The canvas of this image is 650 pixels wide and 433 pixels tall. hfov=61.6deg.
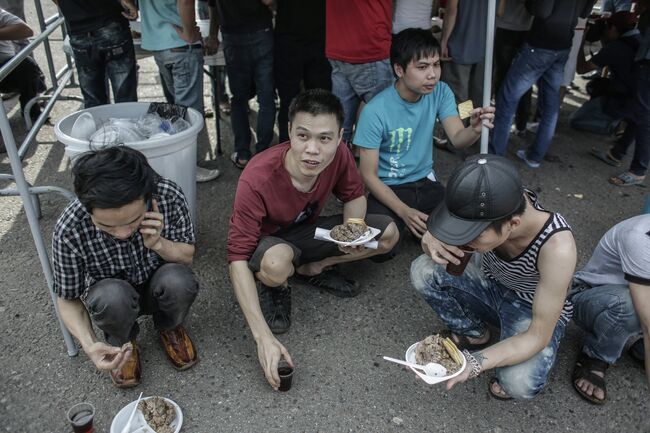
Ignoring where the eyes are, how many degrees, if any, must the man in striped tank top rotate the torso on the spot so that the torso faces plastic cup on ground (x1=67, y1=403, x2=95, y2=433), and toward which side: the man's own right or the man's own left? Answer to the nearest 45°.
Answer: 0° — they already face it

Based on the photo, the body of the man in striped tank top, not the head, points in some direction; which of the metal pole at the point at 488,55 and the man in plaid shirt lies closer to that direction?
the man in plaid shirt

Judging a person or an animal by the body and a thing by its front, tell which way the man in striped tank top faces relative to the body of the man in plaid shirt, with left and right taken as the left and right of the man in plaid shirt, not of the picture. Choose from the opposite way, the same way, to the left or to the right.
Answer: to the right

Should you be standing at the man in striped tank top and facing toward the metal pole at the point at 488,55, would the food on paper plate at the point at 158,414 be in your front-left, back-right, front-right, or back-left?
back-left

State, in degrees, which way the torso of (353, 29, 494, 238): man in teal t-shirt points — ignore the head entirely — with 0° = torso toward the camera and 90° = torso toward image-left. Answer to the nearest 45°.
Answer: approximately 315°

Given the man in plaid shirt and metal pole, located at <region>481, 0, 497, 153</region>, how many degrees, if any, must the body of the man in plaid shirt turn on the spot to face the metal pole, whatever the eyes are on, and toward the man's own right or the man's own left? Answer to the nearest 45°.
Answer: approximately 90° to the man's own left

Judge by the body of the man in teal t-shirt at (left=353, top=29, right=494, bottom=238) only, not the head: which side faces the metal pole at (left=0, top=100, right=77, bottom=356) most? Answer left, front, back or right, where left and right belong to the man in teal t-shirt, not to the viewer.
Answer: right

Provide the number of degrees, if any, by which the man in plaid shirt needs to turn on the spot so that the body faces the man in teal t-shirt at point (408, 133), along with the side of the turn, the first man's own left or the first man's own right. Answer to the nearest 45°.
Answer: approximately 90° to the first man's own left

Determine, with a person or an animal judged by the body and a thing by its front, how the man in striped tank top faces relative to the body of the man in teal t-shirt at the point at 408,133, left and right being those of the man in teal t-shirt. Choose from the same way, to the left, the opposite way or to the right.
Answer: to the right

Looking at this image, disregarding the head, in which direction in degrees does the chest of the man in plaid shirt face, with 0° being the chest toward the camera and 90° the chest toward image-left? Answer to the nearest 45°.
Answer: approximately 0°

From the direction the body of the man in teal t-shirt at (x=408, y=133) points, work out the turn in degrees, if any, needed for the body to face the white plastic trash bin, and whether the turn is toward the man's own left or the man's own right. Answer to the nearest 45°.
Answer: approximately 90° to the man's own right
